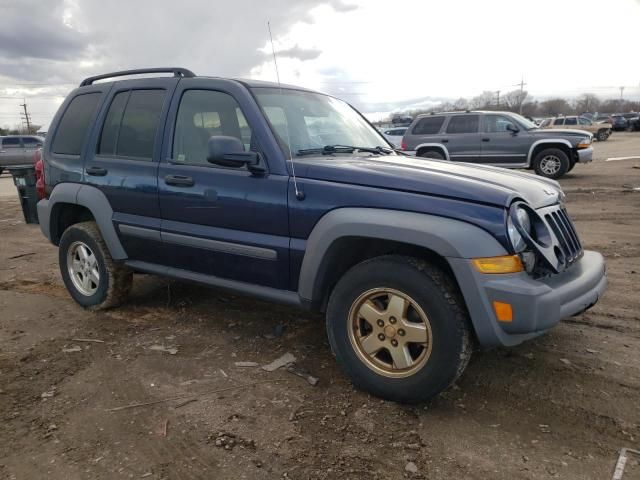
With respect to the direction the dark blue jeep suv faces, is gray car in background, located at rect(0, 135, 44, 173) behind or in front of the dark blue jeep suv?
behind

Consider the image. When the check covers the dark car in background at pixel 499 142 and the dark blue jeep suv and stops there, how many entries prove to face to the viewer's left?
0

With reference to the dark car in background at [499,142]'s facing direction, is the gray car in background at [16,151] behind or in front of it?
behind

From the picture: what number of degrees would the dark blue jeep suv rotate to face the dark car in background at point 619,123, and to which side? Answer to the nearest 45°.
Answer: approximately 90° to its left

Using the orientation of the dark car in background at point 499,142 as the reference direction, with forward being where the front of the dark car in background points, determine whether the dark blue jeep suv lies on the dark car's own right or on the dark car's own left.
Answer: on the dark car's own right

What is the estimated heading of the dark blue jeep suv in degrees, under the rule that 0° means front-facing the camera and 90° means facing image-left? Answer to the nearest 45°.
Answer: approximately 315°

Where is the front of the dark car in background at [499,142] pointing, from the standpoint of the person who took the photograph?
facing to the right of the viewer
